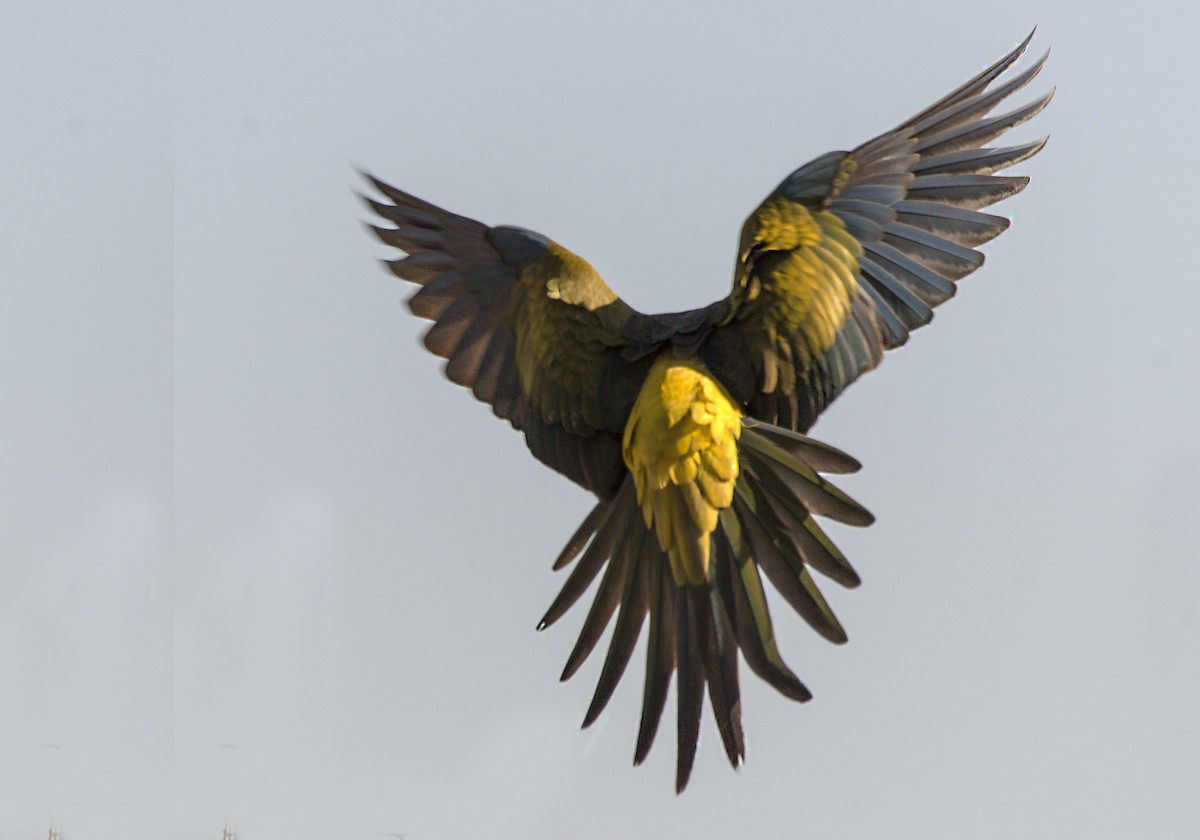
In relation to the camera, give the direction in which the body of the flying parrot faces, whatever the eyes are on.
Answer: away from the camera
